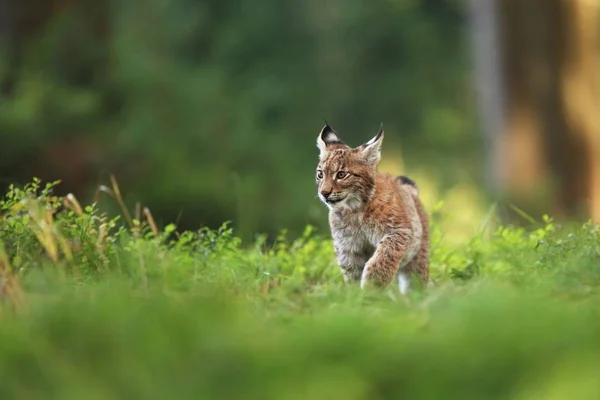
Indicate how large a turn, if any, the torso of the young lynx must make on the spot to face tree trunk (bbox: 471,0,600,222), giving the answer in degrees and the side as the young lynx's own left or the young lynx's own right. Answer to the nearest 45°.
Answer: approximately 135° to the young lynx's own right

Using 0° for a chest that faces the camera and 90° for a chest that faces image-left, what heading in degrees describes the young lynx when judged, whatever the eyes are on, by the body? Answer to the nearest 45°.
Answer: approximately 45°
